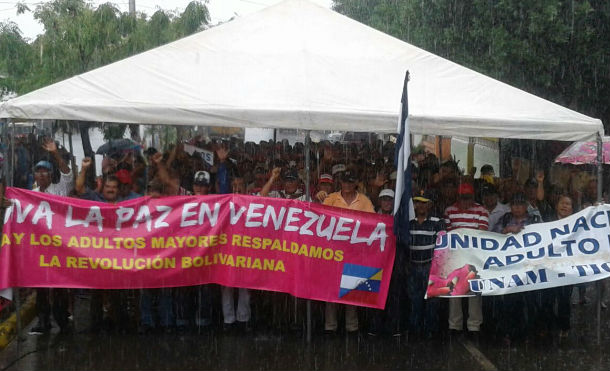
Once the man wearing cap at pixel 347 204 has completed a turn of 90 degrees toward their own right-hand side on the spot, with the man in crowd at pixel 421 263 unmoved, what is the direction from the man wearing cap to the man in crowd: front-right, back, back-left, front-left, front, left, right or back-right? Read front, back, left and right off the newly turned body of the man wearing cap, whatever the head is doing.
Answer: back

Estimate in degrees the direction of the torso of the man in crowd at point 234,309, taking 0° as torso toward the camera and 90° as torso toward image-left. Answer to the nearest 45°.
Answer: approximately 0°

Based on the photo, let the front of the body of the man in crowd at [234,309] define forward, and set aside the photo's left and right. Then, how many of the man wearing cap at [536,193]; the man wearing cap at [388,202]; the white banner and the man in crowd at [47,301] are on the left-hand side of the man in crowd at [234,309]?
3

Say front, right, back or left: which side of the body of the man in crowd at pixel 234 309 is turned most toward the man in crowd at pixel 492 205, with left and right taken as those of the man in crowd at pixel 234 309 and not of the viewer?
left

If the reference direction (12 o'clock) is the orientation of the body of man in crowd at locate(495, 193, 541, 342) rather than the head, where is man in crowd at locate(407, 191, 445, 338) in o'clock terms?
man in crowd at locate(407, 191, 445, 338) is roughly at 2 o'clock from man in crowd at locate(495, 193, 541, 342).

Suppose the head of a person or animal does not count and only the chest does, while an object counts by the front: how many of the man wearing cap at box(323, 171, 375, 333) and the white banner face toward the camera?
2

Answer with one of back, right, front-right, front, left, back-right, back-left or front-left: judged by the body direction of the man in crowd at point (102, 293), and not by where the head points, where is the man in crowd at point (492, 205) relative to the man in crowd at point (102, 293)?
left

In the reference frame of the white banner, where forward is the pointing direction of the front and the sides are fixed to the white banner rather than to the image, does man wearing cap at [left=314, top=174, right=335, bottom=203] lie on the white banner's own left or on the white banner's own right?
on the white banner's own right

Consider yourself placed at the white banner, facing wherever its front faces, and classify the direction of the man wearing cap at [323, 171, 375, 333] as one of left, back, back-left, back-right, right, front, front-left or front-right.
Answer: right

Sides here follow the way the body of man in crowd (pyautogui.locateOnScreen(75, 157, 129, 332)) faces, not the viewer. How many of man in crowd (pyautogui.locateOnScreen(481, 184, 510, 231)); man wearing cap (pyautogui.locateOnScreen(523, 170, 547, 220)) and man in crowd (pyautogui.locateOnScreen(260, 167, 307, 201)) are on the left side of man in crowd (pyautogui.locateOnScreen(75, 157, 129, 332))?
3
